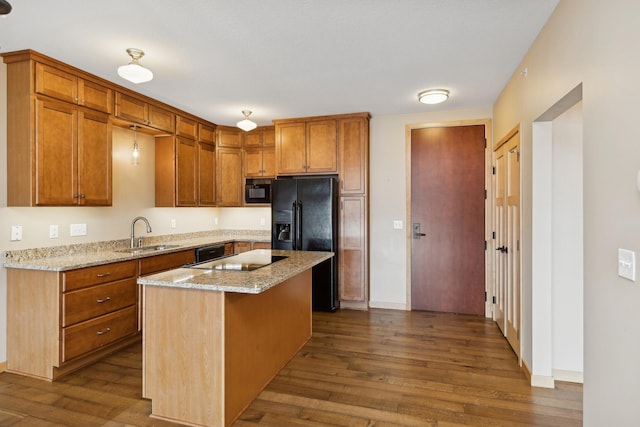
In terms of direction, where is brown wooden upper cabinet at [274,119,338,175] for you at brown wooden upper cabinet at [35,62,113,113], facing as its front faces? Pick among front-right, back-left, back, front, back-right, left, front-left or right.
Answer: front-left

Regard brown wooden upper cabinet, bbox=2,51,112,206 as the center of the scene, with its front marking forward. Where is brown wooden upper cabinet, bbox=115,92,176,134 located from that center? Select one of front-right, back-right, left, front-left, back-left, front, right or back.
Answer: left

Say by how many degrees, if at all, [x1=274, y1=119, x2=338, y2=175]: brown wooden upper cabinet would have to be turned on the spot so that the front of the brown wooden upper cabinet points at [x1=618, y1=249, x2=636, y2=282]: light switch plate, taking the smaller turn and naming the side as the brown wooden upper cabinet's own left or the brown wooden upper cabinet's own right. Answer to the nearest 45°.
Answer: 0° — it already faces it

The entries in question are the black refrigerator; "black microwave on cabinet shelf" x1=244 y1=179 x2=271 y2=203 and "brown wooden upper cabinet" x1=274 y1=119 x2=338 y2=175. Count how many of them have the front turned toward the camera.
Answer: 3

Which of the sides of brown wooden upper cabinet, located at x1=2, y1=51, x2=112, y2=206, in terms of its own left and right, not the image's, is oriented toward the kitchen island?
front

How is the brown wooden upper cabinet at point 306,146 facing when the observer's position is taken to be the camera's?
facing the viewer

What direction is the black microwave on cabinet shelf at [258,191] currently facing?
toward the camera

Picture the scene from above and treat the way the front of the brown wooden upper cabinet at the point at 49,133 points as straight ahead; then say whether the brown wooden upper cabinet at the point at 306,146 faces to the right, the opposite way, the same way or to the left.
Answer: to the right

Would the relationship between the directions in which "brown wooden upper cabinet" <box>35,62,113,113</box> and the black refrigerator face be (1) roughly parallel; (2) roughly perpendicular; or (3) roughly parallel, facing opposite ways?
roughly perpendicular

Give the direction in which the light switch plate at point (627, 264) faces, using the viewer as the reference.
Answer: facing the viewer and to the left of the viewer

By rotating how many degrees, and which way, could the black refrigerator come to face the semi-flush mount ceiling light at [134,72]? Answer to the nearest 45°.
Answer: approximately 45° to its right

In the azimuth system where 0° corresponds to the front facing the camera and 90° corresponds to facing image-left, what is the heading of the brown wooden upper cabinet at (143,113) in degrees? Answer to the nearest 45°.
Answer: approximately 315°

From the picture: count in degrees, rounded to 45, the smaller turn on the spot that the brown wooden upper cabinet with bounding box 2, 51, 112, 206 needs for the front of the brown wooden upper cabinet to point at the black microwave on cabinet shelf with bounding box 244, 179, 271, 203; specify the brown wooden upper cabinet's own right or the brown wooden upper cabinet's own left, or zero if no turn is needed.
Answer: approximately 90° to the brown wooden upper cabinet's own left

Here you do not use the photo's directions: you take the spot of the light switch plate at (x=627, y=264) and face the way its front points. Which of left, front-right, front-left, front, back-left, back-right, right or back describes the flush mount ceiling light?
right

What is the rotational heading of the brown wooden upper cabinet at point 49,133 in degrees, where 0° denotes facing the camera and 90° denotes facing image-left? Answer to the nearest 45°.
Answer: approximately 315°

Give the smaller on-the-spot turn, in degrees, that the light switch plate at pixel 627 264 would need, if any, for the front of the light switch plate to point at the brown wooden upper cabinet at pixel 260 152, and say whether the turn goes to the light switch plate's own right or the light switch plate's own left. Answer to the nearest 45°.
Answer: approximately 45° to the light switch plate's own right

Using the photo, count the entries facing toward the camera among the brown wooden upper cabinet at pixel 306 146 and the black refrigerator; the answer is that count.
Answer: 2

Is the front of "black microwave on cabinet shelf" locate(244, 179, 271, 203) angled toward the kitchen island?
yes
